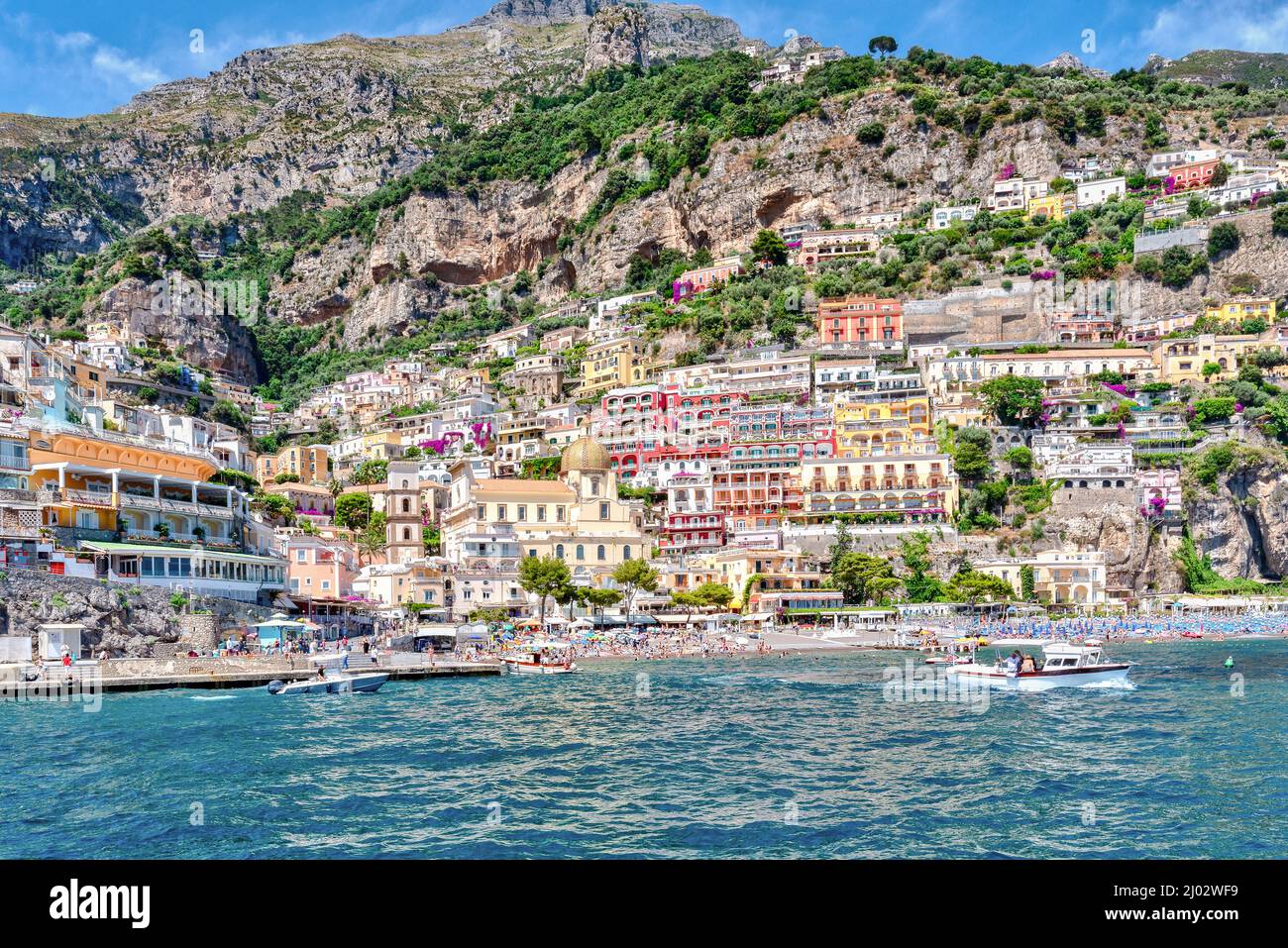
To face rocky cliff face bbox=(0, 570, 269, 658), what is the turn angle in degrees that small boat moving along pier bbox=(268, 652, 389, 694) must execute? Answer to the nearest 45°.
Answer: approximately 180°

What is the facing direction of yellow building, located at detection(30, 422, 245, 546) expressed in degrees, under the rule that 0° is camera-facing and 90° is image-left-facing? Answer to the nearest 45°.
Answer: approximately 315°

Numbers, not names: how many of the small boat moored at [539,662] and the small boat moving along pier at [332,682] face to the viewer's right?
1

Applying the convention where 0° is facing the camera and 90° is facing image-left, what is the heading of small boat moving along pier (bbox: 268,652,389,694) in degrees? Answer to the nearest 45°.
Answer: approximately 270°

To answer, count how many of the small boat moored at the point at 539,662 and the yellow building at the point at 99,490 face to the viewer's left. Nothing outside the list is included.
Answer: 1

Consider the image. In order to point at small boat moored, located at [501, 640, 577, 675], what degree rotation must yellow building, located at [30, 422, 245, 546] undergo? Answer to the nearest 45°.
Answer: approximately 45° to its left

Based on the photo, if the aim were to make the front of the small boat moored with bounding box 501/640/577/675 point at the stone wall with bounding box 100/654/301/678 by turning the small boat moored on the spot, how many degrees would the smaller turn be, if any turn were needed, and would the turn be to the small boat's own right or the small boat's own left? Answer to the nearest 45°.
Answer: approximately 45° to the small boat's own left

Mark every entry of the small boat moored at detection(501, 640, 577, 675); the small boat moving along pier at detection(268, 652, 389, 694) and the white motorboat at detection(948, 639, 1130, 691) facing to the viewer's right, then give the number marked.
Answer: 2

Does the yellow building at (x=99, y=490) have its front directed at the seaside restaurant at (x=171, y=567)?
yes

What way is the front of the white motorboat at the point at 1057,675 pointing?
to the viewer's right

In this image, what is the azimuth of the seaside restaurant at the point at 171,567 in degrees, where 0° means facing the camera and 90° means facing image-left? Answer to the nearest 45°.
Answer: approximately 315°
